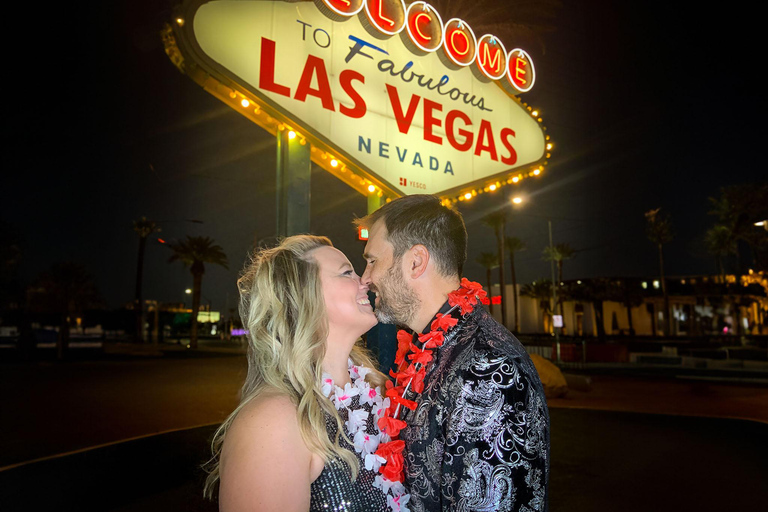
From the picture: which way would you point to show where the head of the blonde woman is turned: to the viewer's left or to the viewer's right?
to the viewer's right

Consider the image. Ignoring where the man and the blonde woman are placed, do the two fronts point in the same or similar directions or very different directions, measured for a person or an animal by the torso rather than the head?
very different directions

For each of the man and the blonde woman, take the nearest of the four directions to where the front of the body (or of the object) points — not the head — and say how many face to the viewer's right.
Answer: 1

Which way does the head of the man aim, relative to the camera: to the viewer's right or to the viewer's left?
to the viewer's left

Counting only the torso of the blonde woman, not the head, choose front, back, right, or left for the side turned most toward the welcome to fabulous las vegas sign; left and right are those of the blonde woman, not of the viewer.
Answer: left

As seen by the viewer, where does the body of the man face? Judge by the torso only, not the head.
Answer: to the viewer's left

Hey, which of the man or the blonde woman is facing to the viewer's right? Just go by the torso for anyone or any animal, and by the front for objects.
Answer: the blonde woman

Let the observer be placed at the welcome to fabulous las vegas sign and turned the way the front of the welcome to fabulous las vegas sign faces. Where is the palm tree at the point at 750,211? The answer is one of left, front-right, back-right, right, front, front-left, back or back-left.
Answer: left

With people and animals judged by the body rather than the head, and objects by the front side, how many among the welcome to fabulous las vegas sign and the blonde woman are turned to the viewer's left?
0

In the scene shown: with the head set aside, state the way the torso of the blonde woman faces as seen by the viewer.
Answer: to the viewer's right

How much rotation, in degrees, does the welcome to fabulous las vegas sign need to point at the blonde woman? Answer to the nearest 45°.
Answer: approximately 45° to its right

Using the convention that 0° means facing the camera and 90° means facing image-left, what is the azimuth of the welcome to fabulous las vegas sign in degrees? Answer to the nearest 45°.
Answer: approximately 315°

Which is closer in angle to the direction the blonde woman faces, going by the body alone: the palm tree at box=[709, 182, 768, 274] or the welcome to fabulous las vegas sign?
the palm tree

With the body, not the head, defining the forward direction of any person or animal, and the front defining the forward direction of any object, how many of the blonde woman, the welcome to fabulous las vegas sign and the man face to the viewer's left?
1

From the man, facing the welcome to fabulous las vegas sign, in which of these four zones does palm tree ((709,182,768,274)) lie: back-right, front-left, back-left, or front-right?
front-right

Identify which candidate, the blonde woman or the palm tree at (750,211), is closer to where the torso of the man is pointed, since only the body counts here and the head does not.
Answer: the blonde woman

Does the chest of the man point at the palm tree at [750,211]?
no

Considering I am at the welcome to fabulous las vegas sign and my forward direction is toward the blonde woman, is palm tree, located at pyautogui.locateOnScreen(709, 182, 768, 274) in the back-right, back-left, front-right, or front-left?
back-left

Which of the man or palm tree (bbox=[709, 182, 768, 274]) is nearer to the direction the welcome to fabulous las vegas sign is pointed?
the man
